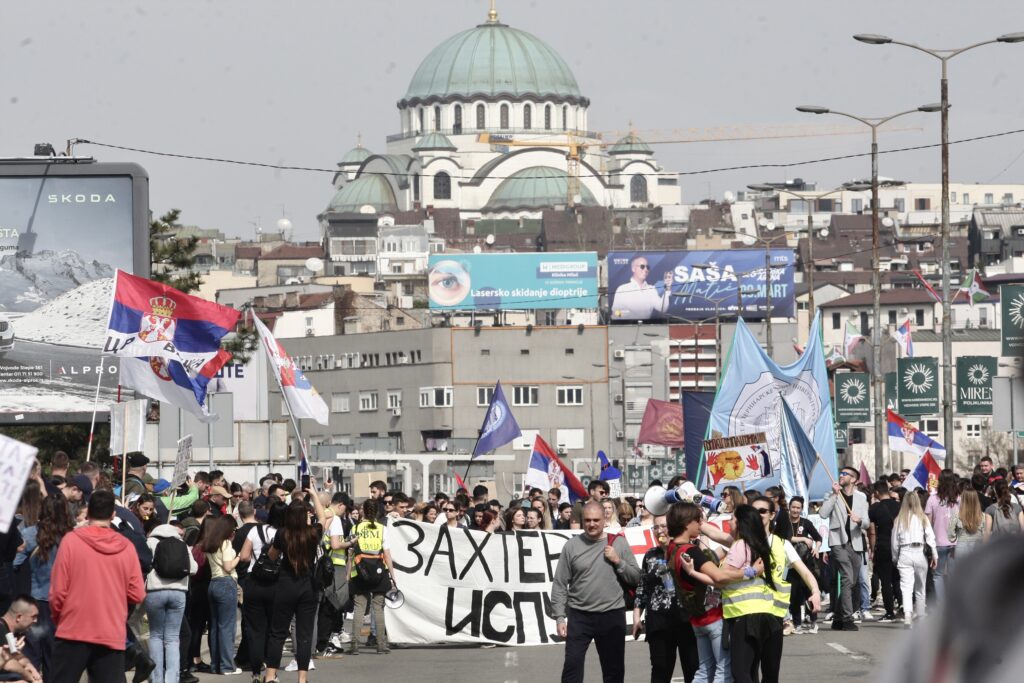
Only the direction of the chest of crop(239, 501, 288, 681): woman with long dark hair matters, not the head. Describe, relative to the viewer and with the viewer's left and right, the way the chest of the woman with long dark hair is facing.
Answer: facing away from the viewer and to the right of the viewer

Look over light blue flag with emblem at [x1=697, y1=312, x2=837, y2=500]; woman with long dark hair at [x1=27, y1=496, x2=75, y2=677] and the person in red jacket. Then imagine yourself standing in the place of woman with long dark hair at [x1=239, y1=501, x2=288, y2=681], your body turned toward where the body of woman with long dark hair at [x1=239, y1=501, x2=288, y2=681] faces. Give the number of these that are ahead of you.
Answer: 1

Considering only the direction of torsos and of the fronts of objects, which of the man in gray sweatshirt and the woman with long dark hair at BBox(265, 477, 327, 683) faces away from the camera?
the woman with long dark hair

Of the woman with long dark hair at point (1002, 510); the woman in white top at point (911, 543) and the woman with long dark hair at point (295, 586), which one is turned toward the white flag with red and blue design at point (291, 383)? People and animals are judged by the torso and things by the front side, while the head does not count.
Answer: the woman with long dark hair at point (295, 586)

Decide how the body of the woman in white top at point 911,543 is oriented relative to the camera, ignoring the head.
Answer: away from the camera

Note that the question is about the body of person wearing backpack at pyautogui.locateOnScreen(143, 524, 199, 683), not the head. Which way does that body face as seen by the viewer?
away from the camera

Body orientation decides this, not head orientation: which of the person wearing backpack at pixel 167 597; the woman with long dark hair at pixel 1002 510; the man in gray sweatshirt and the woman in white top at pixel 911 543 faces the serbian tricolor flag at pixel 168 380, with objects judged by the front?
the person wearing backpack

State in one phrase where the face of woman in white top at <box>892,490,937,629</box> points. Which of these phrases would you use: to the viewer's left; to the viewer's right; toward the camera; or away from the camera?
away from the camera

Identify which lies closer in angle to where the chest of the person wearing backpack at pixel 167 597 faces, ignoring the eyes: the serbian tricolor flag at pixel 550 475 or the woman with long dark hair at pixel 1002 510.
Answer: the serbian tricolor flag
